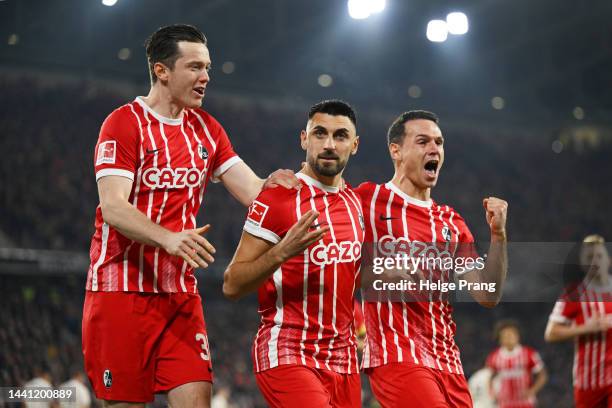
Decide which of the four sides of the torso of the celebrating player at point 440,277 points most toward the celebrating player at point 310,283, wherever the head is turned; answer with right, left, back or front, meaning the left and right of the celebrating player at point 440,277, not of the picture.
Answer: right

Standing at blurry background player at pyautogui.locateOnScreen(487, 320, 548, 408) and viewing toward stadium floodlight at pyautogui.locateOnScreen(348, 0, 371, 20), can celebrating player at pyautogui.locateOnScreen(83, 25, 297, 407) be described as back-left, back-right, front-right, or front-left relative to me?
back-left

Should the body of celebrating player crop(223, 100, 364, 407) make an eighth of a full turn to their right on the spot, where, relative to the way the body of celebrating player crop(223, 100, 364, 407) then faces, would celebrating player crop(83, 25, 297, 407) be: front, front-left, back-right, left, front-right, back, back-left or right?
right

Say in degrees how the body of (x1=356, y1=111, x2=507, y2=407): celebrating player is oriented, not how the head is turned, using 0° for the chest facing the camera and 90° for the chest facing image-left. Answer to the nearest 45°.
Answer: approximately 315°

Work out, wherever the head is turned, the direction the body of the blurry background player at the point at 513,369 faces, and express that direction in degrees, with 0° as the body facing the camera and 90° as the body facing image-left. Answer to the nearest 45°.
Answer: approximately 0°

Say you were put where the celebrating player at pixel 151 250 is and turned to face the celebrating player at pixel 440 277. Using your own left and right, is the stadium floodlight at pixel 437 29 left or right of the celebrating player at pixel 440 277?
left

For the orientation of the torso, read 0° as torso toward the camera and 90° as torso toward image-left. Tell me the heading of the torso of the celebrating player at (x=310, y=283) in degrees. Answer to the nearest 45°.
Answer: approximately 315°

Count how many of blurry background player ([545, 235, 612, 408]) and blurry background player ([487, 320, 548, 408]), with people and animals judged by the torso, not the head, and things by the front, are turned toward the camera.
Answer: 2
